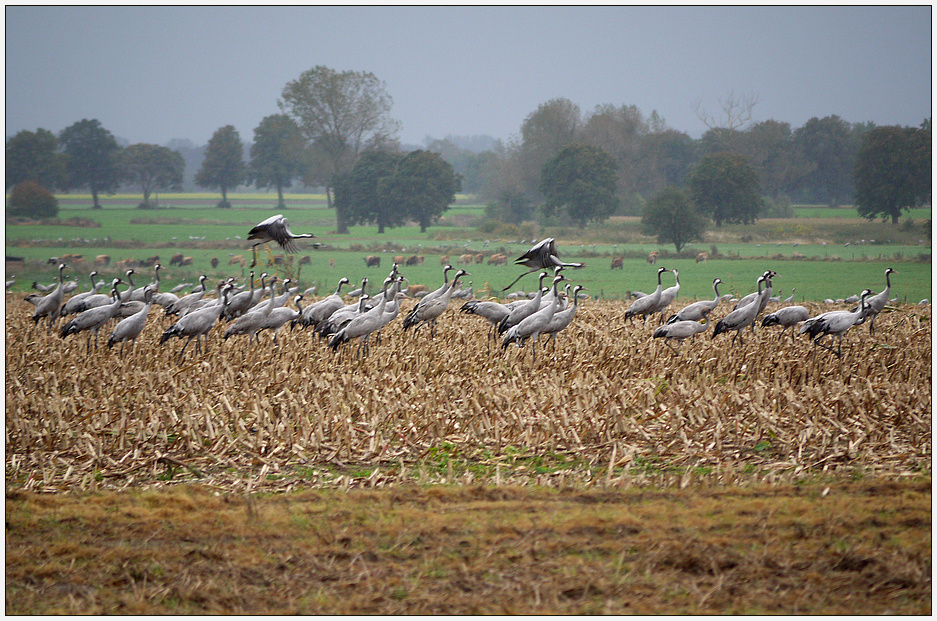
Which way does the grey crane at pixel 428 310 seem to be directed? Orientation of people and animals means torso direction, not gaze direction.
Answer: to the viewer's right

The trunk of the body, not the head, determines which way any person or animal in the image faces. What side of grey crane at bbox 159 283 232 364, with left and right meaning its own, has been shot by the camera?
right

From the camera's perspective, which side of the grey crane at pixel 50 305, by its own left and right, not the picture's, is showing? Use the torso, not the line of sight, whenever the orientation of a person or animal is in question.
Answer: right

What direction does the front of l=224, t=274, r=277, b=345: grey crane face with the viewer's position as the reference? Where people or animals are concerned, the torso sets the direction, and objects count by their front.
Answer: facing to the right of the viewer

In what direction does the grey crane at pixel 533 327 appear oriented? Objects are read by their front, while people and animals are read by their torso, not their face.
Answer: to the viewer's right

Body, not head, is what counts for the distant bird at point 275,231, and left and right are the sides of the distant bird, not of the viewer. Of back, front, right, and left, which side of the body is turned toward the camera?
right
